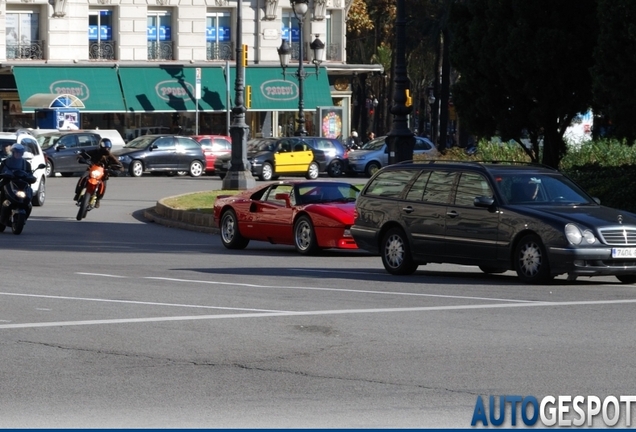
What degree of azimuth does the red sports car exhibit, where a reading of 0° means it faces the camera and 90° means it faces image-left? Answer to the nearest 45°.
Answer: approximately 315°

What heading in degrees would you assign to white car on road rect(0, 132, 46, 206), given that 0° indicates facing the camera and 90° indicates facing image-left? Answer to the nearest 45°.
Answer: approximately 45°

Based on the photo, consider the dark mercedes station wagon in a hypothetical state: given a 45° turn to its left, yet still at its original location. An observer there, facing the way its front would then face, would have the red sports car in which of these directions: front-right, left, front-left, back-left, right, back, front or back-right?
back-left

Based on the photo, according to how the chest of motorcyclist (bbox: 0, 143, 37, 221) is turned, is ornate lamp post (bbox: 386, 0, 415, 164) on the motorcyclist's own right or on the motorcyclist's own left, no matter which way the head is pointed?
on the motorcyclist's own left

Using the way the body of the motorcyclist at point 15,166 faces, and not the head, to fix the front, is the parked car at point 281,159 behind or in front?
behind

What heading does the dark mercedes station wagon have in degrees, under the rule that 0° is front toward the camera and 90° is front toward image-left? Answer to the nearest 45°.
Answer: approximately 315°

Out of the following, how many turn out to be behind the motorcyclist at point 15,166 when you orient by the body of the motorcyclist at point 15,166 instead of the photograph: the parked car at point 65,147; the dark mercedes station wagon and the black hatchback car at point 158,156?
2

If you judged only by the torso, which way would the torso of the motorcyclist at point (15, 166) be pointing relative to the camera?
toward the camera

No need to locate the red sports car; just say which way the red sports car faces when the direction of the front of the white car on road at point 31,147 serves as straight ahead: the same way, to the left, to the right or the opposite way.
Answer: to the left

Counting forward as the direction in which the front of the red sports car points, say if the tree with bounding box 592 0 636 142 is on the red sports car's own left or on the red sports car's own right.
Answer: on the red sports car's own left

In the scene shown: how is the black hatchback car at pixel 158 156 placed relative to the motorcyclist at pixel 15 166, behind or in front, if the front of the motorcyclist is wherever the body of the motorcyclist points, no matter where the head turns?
behind
